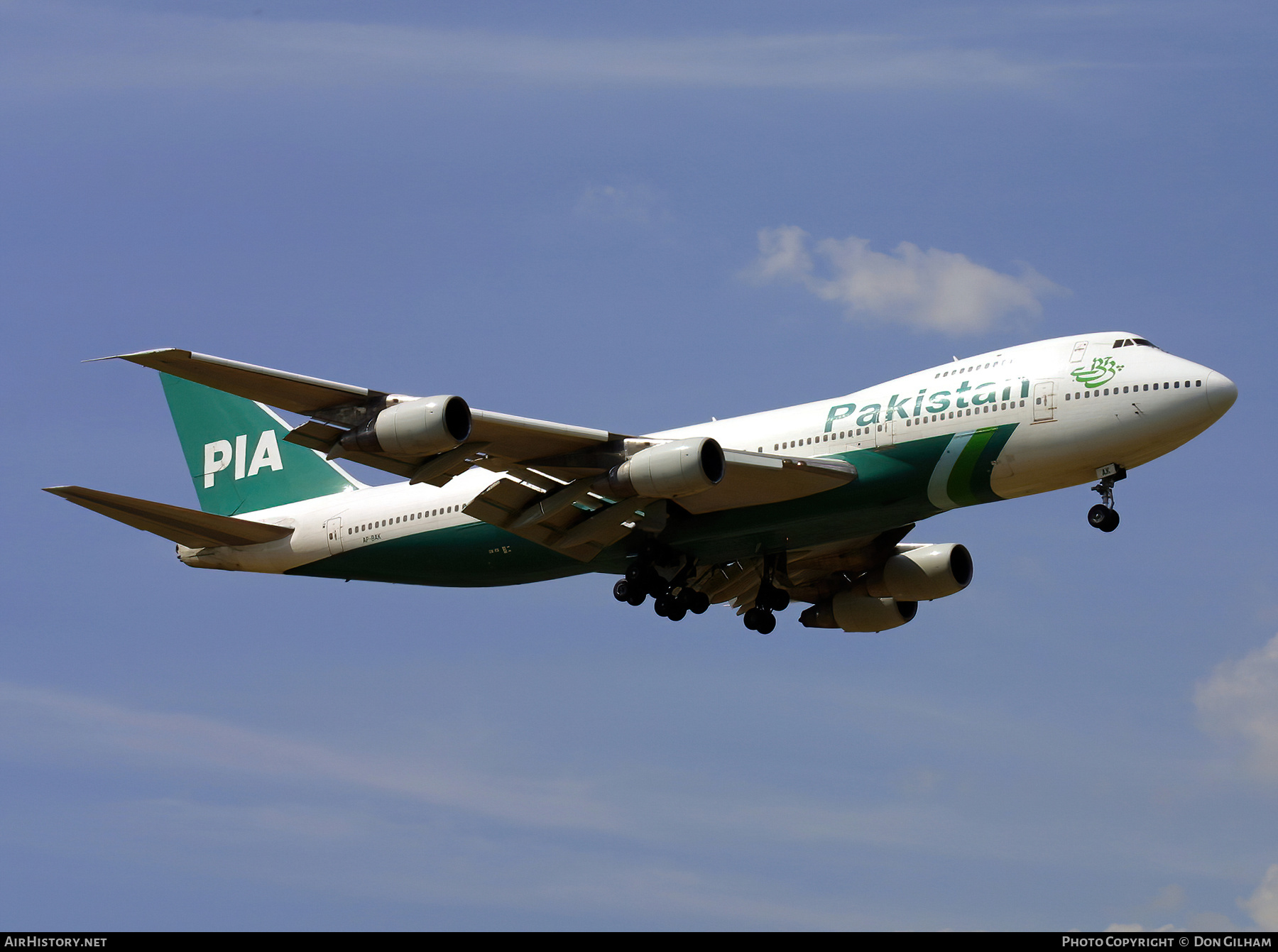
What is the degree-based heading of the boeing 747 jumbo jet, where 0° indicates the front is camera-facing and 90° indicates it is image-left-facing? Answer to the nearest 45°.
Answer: approximately 315°
